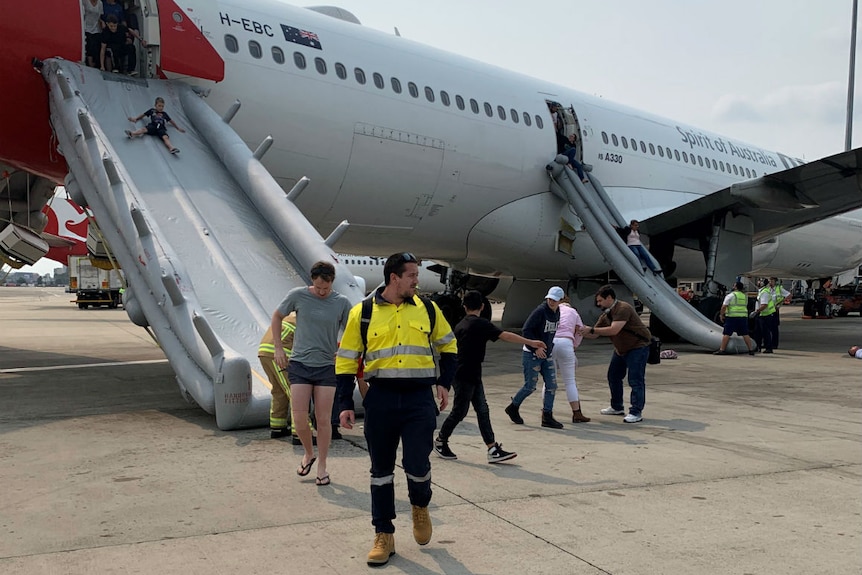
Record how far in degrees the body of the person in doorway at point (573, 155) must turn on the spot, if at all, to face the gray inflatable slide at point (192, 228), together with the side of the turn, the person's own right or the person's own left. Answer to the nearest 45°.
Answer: approximately 90° to the person's own right

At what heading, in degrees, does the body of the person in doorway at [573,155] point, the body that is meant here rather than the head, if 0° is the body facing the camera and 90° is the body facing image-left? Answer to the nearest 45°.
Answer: approximately 315°

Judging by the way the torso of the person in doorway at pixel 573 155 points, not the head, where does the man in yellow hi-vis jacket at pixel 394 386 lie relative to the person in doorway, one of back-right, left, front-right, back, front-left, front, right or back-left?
front-right

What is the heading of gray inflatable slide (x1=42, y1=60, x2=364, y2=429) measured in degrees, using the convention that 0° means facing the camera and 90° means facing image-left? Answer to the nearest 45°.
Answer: approximately 315°

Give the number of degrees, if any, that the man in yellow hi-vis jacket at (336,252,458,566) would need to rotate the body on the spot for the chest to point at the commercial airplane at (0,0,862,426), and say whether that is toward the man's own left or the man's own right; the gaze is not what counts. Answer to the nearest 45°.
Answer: approximately 180°

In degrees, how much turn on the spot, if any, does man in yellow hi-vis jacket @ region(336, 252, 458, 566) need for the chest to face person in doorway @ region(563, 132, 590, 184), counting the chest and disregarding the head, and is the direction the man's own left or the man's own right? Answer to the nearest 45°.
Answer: approximately 180°

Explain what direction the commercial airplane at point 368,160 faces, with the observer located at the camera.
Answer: facing away from the viewer and to the right of the viewer
